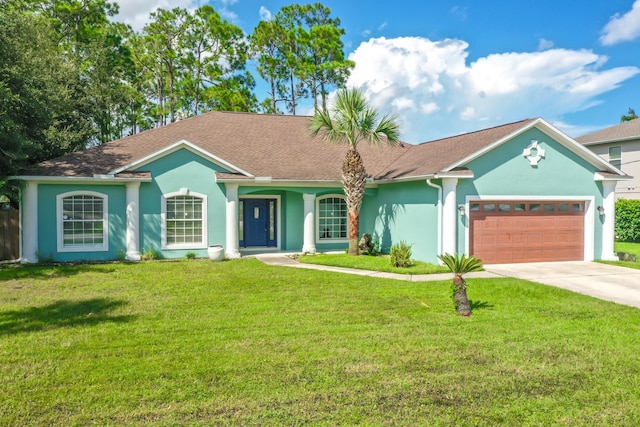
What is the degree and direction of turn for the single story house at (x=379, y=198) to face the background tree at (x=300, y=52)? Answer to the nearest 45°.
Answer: approximately 180°

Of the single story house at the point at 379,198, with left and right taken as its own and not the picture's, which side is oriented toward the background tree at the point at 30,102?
right

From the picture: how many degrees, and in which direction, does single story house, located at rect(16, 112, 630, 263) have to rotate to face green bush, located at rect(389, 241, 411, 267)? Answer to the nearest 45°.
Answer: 0° — it already faces it

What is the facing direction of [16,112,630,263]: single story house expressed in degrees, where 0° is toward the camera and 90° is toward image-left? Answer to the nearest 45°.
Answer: approximately 0°

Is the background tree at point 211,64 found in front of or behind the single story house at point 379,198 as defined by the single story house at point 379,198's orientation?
behind

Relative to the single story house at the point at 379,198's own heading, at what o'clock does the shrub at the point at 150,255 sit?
The shrub is roughly at 3 o'clock from the single story house.

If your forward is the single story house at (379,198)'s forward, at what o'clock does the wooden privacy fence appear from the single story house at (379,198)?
The wooden privacy fence is roughly at 3 o'clock from the single story house.

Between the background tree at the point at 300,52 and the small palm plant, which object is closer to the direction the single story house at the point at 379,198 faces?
the small palm plant

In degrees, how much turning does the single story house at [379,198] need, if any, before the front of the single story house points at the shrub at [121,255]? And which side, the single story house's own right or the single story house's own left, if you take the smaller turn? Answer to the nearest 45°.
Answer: approximately 90° to the single story house's own right

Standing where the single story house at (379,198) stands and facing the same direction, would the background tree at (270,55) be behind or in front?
behind

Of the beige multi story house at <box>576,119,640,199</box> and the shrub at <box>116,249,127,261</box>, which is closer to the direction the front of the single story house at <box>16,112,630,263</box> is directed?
the shrub
